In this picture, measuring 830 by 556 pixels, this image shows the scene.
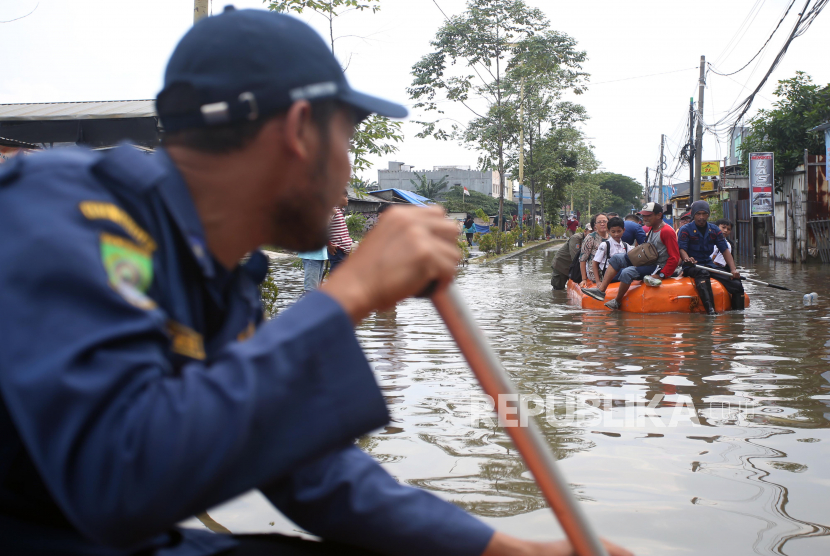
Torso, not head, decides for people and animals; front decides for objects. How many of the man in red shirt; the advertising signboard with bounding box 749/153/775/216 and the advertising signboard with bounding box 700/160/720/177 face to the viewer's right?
0

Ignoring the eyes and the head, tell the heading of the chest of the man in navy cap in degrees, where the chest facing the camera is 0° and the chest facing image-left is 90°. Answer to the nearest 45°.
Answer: approximately 270°

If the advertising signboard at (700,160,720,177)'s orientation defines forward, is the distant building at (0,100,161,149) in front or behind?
in front

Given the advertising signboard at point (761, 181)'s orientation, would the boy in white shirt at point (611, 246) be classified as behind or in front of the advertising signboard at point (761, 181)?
in front

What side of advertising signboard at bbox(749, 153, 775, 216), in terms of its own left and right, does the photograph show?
front

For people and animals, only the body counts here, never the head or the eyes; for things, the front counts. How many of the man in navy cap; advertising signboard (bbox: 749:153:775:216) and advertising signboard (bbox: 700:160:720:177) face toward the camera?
2

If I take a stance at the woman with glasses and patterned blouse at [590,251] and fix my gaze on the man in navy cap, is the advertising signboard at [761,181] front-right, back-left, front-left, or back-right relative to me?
back-left

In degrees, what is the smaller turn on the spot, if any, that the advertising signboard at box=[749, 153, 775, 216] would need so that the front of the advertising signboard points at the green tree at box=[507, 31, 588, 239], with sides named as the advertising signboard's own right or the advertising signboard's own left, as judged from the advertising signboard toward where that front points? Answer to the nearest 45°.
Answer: approximately 135° to the advertising signboard's own right

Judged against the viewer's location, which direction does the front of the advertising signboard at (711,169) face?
facing the viewer

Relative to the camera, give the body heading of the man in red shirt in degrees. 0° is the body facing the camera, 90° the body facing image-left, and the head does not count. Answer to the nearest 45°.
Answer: approximately 45°

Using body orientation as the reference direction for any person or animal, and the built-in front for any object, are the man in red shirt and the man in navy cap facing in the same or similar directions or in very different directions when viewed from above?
very different directions

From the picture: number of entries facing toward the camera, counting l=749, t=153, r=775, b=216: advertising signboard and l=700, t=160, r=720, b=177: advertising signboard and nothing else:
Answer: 2

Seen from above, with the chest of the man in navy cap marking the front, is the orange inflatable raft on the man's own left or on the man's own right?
on the man's own left
